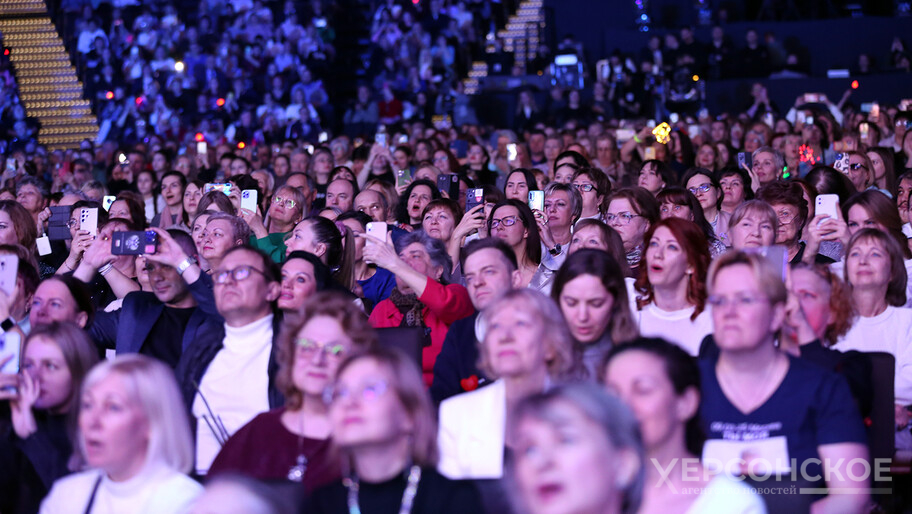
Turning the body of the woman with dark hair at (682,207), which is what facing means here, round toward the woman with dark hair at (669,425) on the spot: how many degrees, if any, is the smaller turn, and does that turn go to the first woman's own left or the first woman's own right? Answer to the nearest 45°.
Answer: approximately 45° to the first woman's own left

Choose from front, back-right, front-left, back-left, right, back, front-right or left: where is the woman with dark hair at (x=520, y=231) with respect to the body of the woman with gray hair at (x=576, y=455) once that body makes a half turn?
front-left

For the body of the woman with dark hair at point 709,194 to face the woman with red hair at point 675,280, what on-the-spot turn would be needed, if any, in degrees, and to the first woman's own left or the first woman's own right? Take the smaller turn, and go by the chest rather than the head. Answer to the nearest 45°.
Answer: approximately 45° to the first woman's own left

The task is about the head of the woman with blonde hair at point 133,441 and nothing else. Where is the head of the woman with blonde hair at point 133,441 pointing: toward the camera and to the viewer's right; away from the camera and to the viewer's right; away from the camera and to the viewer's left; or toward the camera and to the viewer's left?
toward the camera and to the viewer's left

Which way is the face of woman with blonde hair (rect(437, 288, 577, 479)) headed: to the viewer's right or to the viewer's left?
to the viewer's left

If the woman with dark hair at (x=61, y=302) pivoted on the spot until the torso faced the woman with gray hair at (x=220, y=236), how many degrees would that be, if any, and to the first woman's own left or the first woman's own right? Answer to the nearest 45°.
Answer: approximately 180°

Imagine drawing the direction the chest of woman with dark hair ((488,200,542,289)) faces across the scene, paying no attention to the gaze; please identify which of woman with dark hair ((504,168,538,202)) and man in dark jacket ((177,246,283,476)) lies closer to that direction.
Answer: the man in dark jacket

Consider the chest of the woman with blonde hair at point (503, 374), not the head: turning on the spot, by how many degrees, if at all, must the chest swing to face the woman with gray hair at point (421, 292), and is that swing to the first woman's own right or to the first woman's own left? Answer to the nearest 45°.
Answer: approximately 135° to the first woman's own right

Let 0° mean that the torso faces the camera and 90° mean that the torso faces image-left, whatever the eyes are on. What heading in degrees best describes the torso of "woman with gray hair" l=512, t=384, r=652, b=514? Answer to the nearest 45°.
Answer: approximately 45°
